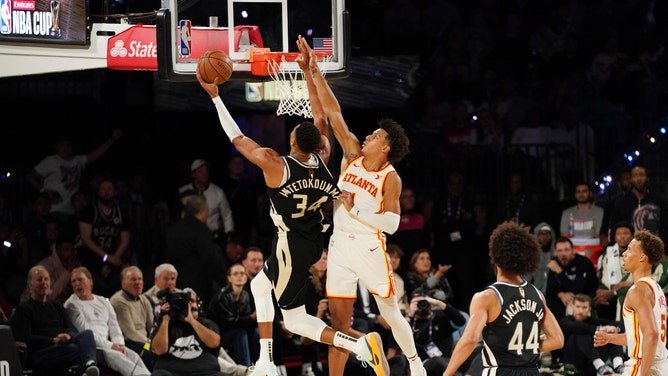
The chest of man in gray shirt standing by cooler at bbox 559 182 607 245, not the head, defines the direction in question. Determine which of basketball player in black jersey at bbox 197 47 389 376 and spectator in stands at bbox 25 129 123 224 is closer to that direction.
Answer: the basketball player in black jersey

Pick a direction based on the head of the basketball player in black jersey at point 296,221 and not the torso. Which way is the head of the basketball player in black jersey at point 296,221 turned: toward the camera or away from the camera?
away from the camera

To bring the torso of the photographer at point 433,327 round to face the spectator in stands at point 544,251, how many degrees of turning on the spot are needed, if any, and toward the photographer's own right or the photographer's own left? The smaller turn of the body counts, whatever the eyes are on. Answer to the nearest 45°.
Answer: approximately 135° to the photographer's own left

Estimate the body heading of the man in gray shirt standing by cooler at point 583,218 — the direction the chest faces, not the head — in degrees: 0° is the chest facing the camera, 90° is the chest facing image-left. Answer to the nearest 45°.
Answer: approximately 0°

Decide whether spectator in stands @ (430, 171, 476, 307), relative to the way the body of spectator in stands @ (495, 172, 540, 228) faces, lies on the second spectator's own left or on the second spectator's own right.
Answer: on the second spectator's own right

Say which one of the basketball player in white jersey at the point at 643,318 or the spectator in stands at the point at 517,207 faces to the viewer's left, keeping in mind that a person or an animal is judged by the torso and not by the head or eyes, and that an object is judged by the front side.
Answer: the basketball player in white jersey

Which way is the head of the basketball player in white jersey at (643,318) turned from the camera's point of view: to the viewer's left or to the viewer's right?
to the viewer's left

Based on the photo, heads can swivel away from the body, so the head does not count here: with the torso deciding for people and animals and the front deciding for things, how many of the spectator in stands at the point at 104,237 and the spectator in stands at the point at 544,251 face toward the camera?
2

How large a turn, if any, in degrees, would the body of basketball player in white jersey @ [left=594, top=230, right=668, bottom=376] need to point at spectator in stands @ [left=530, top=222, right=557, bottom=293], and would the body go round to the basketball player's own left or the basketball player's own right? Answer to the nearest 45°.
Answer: approximately 90° to the basketball player's own right

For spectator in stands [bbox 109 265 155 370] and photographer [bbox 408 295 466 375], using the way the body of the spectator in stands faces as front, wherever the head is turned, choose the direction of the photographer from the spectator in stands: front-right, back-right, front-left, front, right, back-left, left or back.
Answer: front-left

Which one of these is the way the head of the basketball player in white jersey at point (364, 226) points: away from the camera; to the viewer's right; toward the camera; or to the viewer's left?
to the viewer's left

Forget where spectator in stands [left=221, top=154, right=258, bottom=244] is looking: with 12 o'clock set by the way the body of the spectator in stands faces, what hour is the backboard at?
The backboard is roughly at 12 o'clock from the spectator in stands.

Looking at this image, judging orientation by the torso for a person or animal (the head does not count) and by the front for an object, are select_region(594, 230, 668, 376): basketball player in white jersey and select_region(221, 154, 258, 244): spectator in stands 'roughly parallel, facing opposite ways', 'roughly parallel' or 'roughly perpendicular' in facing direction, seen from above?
roughly perpendicular
